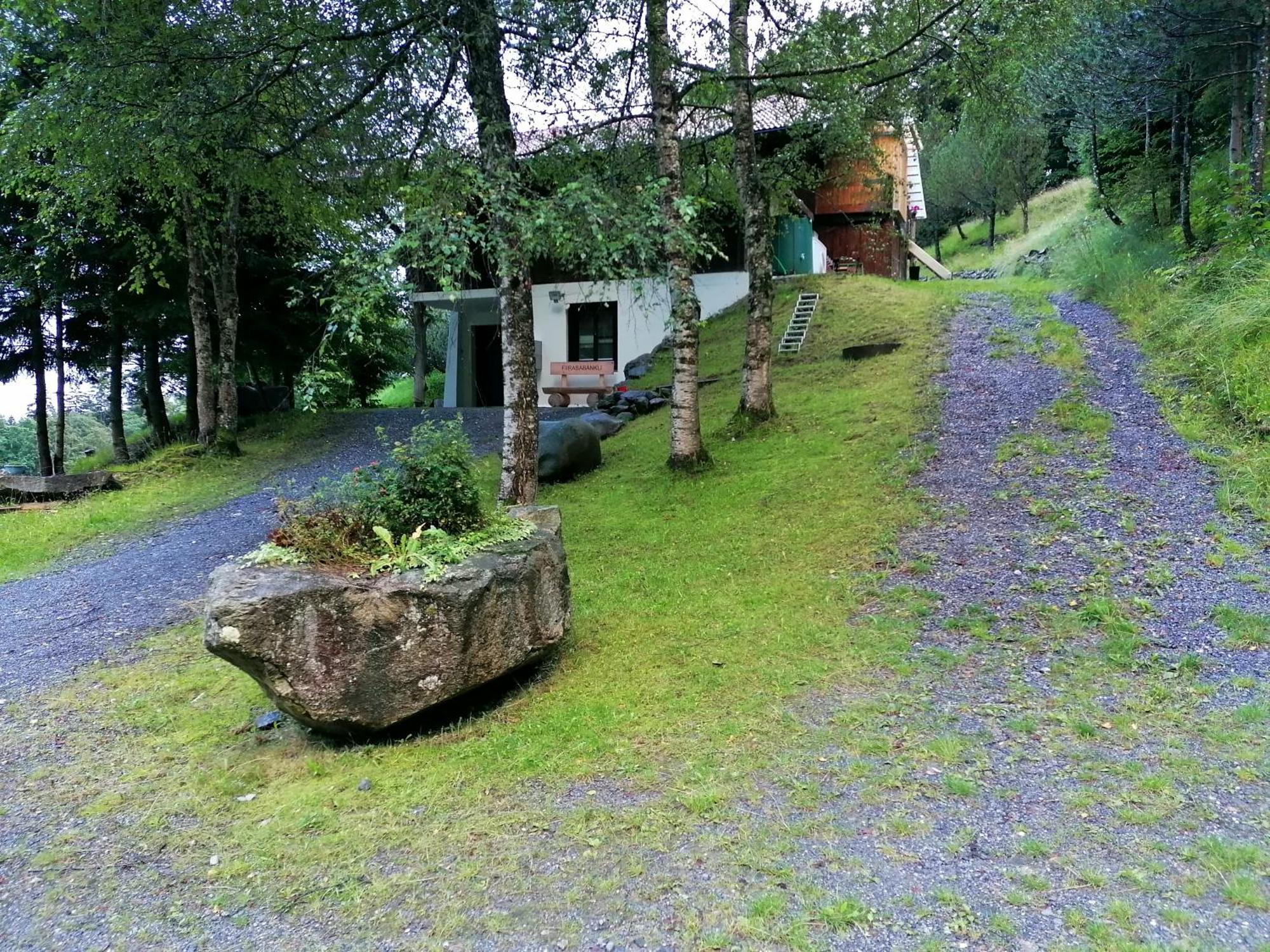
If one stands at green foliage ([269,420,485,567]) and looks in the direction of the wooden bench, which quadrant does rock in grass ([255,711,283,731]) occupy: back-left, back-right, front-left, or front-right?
back-left

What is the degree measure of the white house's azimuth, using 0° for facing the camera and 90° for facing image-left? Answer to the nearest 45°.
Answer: approximately 0°

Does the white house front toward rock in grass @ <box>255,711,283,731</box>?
yes

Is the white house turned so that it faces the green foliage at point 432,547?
yes

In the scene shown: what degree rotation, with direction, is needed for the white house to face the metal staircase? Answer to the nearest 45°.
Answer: approximately 45° to its left

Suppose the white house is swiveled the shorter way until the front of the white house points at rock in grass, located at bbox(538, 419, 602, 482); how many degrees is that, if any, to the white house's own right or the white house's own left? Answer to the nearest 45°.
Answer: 0° — it already faces it
